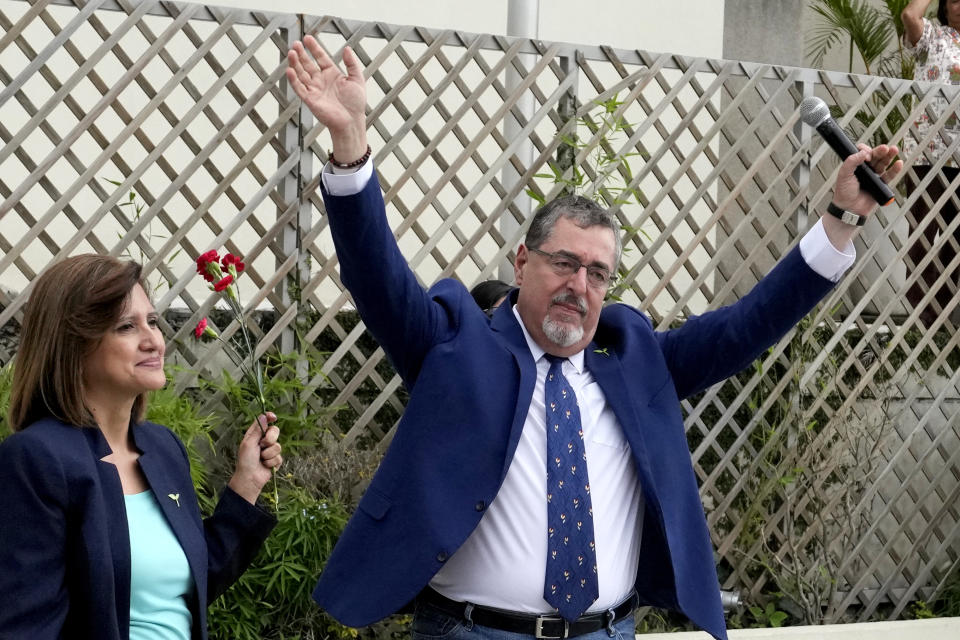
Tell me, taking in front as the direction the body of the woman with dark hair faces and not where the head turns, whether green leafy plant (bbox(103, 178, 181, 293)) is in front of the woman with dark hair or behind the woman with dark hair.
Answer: behind

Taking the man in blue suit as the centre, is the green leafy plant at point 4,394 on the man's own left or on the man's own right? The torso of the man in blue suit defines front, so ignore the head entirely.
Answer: on the man's own right

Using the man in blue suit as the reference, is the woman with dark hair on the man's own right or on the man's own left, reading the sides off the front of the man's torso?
on the man's own right

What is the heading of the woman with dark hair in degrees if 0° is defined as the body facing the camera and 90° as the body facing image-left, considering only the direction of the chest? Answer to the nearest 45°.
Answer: approximately 315°

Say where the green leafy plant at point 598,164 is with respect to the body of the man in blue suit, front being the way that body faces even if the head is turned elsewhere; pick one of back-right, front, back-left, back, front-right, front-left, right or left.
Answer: back

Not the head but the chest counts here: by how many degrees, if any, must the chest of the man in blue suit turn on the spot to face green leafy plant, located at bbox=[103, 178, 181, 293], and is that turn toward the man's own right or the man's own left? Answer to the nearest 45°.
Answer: approximately 135° to the man's own right

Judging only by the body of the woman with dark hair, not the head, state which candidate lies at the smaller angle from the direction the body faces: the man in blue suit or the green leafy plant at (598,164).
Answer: the man in blue suit

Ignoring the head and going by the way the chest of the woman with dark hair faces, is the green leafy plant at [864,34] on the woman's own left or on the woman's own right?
on the woman's own left

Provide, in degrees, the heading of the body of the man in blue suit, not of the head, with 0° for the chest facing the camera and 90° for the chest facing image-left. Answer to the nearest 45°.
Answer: approximately 0°
